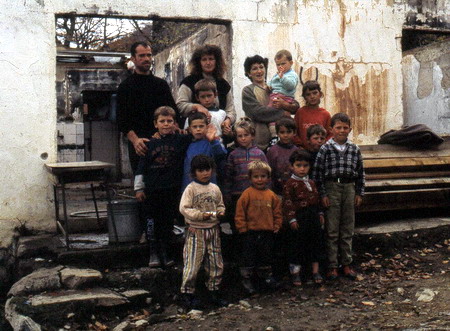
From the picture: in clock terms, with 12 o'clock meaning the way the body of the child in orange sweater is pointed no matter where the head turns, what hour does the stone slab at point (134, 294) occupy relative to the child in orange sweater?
The stone slab is roughly at 3 o'clock from the child in orange sweater.

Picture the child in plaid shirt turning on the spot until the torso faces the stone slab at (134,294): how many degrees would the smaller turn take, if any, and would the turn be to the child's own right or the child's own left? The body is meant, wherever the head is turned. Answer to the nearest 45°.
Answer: approximately 45° to the child's own right

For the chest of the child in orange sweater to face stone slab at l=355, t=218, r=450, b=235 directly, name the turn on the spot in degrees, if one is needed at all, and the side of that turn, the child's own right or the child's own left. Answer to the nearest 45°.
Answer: approximately 135° to the child's own left

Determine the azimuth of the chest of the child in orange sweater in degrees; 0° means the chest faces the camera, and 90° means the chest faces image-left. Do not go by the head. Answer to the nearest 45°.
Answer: approximately 0°

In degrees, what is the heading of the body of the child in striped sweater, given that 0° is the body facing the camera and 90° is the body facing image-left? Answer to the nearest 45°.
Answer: approximately 0°

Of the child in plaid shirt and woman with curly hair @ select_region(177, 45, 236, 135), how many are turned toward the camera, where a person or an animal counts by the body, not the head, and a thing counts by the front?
2

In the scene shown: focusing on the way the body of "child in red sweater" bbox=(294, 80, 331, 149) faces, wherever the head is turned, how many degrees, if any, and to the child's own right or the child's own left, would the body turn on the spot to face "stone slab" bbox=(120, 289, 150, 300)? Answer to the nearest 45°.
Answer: approximately 45° to the child's own right
